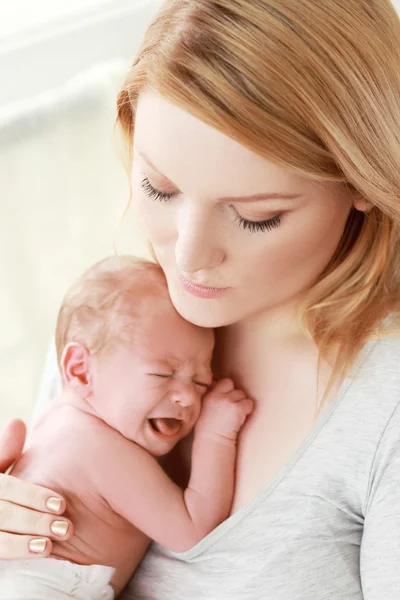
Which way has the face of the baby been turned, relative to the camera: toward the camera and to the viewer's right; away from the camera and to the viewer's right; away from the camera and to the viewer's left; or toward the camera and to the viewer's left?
toward the camera and to the viewer's right

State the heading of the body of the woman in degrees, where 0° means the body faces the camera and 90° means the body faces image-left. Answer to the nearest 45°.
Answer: approximately 45°
